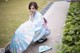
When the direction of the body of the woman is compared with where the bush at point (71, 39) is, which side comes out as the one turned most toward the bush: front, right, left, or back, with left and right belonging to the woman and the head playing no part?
back
